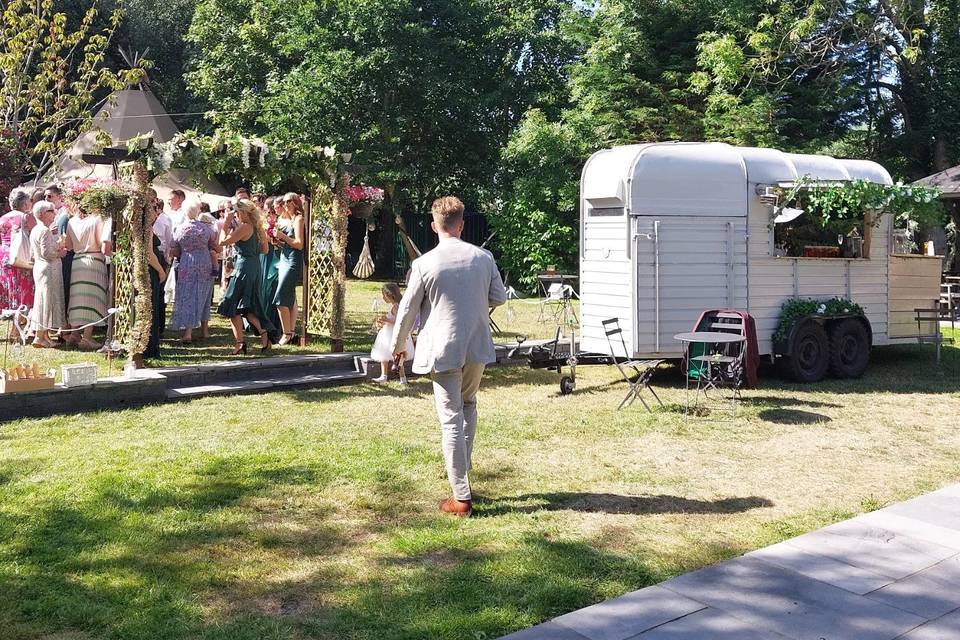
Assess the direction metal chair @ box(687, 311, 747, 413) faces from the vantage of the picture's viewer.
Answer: facing the viewer and to the left of the viewer

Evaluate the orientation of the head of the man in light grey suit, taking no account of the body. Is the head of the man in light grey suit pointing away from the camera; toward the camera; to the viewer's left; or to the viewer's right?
away from the camera

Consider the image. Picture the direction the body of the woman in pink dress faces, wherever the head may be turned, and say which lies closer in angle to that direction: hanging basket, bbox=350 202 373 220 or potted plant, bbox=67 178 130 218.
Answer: the hanging basket

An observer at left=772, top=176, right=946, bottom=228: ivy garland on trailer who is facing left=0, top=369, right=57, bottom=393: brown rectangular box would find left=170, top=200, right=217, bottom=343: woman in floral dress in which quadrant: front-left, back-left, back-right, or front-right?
front-right

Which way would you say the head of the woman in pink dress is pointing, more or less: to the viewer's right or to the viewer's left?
to the viewer's right

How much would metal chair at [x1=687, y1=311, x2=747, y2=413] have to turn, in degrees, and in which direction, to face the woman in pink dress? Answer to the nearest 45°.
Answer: approximately 45° to its right

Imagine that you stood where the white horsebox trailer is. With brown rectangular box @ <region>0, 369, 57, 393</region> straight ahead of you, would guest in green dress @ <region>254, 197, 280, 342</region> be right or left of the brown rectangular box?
right

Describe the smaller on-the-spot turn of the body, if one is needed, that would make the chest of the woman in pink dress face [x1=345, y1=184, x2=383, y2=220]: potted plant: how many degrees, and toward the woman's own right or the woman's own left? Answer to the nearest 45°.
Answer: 0° — they already face it

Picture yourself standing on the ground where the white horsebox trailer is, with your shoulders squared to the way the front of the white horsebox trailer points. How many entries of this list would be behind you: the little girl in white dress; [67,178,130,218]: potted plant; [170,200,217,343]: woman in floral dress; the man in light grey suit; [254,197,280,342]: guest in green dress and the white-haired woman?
0

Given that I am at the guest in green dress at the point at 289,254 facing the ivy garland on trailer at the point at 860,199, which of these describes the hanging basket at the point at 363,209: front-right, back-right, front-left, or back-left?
front-left

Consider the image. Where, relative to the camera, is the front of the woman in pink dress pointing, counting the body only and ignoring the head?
to the viewer's right

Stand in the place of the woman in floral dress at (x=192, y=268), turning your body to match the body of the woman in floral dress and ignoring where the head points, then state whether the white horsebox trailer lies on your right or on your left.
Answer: on your right

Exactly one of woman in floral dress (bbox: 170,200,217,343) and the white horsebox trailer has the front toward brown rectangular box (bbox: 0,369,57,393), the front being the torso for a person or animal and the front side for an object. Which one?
the white horsebox trailer

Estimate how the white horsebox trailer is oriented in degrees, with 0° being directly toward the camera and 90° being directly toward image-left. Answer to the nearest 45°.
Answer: approximately 45°

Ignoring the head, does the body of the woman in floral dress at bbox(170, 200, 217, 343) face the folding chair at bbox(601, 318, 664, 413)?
no

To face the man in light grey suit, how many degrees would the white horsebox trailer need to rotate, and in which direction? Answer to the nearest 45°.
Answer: approximately 45° to its left

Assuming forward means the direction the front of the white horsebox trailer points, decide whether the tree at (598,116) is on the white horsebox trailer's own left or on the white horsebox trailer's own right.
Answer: on the white horsebox trailer's own right
